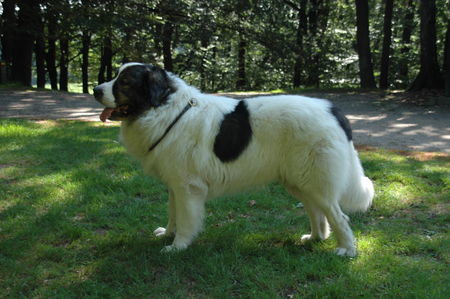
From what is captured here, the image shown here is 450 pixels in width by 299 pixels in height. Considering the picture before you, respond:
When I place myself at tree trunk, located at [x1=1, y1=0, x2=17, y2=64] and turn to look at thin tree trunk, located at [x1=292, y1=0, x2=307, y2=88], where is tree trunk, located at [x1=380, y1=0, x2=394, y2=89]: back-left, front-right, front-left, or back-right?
front-right

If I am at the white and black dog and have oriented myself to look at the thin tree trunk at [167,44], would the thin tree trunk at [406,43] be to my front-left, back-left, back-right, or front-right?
front-right

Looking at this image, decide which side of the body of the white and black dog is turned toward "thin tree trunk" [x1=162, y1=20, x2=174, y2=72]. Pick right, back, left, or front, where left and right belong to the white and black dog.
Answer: right

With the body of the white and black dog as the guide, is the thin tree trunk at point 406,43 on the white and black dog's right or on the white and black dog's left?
on the white and black dog's right

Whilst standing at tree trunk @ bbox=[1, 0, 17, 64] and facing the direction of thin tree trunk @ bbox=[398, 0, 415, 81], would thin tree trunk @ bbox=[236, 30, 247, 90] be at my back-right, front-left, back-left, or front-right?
front-left

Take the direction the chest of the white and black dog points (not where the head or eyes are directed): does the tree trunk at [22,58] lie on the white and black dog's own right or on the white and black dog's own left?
on the white and black dog's own right

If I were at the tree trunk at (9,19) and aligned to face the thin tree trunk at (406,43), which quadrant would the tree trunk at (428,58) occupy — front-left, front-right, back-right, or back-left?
front-right

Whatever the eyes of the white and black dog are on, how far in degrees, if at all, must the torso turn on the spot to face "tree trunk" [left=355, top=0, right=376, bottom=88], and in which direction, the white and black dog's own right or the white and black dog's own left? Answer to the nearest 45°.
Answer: approximately 90° to the white and black dog's own right

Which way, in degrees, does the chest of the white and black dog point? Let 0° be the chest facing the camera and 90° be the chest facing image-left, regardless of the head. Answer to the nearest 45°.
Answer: approximately 90°

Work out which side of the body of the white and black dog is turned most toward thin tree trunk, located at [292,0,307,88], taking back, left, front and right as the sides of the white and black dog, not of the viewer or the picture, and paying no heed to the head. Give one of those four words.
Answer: right

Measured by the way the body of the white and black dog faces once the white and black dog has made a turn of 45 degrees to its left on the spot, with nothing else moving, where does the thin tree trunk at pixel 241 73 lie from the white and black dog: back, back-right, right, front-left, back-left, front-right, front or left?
back-right
